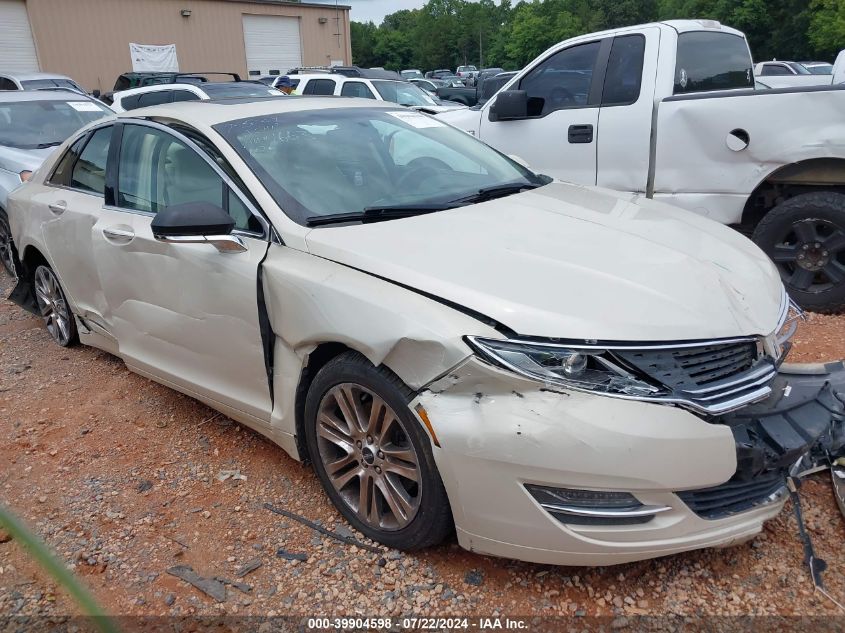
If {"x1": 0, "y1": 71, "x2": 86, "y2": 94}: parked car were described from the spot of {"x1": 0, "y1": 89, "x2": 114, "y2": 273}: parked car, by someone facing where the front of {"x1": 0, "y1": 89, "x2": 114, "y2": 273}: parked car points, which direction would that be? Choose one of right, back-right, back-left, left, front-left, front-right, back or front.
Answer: back-left

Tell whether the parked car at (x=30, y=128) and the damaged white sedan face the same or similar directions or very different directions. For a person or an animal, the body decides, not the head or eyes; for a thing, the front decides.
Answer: same or similar directions

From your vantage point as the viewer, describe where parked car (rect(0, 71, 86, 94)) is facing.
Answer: facing the viewer and to the right of the viewer

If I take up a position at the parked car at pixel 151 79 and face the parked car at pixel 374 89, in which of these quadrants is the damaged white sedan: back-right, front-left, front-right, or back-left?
front-right

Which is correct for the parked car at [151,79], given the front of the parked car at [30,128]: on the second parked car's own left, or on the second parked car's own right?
on the second parked car's own left

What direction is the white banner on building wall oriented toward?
toward the camera

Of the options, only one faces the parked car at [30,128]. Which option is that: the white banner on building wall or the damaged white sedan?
the white banner on building wall

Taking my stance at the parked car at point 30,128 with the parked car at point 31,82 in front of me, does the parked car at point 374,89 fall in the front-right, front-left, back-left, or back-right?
front-right

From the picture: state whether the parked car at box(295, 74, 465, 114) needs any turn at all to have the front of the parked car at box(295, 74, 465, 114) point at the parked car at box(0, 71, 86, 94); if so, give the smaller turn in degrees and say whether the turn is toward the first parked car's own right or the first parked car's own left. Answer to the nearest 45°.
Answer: approximately 135° to the first parked car's own right

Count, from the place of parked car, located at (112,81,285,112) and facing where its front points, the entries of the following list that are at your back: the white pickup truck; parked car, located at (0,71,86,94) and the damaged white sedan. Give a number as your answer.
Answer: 1

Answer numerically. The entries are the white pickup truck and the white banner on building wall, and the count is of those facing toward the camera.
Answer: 1

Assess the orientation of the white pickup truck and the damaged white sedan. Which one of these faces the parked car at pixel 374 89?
the white pickup truck

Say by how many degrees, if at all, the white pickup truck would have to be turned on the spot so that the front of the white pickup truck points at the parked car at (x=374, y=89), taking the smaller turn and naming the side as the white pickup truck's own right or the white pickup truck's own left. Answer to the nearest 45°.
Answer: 0° — it already faces it

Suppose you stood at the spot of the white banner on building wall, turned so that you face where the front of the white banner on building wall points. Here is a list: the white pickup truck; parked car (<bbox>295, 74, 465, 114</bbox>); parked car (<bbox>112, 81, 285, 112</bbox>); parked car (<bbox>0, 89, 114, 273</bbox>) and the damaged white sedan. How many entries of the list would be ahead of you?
5

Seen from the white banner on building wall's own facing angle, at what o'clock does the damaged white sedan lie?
The damaged white sedan is roughly at 12 o'clock from the white banner on building wall.

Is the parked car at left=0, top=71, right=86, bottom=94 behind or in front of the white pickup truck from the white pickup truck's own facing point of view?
in front
